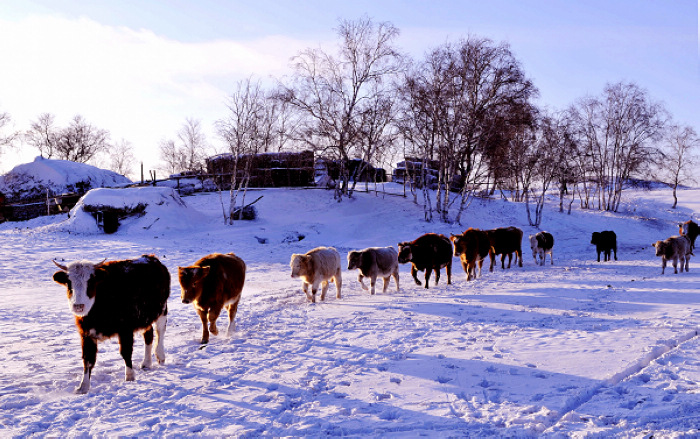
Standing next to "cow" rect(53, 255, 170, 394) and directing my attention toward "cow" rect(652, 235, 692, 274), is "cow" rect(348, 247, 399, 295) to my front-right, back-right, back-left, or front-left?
front-left

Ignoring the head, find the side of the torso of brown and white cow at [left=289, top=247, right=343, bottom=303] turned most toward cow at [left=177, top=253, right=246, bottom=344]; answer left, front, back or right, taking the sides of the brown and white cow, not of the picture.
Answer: front

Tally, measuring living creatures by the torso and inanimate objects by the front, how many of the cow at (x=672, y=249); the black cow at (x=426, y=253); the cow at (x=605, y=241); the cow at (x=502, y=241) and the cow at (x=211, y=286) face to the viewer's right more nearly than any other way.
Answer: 0

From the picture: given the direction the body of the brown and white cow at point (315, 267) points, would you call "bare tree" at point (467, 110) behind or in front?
behind

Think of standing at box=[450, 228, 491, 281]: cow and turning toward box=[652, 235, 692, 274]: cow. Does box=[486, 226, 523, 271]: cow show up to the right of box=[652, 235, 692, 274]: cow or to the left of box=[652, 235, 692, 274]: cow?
left

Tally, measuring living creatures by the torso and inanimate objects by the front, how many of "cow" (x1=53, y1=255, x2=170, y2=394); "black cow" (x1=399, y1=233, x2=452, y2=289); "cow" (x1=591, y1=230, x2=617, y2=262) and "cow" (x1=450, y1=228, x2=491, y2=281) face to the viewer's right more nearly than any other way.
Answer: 0

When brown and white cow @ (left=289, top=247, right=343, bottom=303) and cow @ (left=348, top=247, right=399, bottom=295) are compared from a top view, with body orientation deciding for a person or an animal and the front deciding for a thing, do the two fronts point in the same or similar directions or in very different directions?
same or similar directions

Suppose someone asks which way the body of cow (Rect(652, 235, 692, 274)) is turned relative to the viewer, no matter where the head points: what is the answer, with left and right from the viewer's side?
facing the viewer and to the left of the viewer

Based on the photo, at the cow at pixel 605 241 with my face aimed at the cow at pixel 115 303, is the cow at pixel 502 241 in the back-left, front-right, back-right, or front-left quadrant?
front-right

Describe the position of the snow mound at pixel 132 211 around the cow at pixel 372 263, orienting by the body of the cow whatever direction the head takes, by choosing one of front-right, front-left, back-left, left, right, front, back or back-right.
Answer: right

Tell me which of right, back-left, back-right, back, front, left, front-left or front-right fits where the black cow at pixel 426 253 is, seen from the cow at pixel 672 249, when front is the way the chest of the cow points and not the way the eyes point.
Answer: front

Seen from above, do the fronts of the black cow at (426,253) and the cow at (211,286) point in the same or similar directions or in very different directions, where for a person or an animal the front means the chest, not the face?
same or similar directions

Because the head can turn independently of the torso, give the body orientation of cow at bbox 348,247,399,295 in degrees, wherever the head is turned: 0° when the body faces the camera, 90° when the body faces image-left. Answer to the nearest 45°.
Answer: approximately 45°

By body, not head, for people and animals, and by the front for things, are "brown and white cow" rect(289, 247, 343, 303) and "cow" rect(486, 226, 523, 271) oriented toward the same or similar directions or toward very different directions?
same or similar directions

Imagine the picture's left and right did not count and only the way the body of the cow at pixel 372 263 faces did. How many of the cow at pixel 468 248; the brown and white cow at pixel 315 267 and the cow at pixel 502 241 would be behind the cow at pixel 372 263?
2

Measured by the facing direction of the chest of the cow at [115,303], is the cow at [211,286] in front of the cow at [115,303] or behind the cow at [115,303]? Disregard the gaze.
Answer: behind

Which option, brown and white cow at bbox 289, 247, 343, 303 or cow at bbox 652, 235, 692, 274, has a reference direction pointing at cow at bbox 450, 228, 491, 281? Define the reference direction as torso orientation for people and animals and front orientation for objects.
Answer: cow at bbox 652, 235, 692, 274
